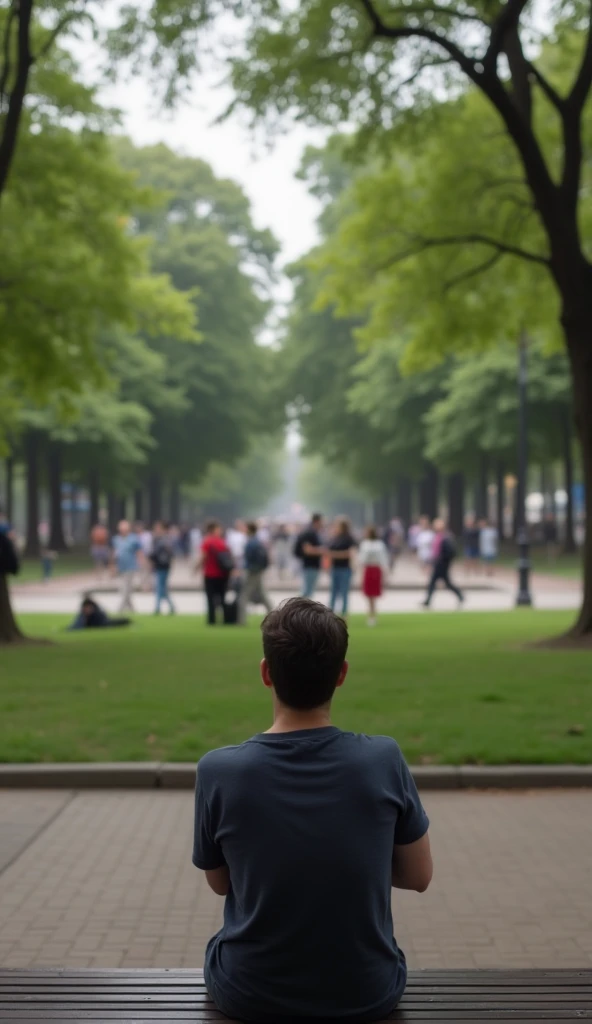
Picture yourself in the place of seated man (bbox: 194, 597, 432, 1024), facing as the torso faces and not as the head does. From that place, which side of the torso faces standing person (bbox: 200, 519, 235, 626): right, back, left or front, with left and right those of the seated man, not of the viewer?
front

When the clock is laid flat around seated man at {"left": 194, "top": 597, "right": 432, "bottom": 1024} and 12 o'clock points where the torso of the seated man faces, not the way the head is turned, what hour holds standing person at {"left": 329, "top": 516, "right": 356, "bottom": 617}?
The standing person is roughly at 12 o'clock from the seated man.

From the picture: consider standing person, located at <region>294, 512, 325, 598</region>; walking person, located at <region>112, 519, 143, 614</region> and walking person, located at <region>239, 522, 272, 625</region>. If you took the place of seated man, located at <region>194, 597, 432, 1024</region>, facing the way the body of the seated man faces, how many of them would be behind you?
0

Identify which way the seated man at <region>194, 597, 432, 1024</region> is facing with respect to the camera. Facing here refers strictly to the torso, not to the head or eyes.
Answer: away from the camera

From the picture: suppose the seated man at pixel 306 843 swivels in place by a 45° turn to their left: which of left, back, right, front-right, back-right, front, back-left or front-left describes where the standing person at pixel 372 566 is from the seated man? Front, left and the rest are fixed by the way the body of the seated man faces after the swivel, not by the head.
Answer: front-right

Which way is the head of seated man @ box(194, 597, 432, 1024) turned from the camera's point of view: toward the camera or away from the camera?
away from the camera

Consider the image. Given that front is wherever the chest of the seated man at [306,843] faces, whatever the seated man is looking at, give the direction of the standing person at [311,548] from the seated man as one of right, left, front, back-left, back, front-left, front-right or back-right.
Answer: front

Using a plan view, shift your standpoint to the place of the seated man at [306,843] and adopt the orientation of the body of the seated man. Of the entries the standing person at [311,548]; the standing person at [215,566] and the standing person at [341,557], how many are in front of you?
3

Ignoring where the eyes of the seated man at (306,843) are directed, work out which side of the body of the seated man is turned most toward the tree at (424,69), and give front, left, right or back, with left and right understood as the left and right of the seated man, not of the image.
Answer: front

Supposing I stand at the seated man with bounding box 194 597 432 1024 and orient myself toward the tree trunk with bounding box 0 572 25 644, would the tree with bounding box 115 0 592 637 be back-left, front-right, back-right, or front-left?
front-right

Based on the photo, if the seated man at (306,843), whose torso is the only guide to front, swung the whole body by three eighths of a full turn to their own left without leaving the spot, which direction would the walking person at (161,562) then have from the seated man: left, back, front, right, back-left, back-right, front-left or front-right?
back-right
